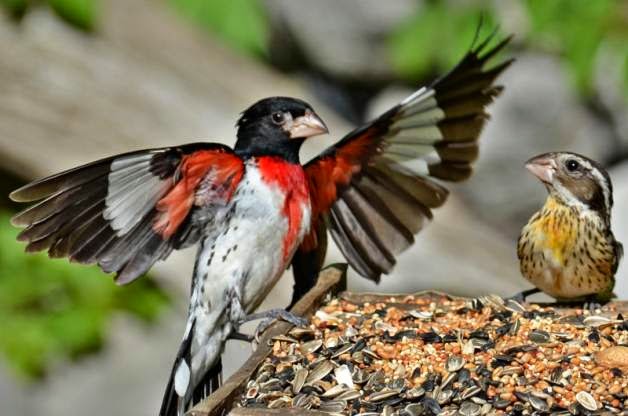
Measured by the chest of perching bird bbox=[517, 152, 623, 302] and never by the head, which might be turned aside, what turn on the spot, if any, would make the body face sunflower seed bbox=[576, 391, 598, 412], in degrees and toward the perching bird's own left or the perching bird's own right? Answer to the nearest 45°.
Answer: approximately 45° to the perching bird's own left

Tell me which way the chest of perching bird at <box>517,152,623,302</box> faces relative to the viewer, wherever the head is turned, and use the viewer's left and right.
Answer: facing the viewer and to the left of the viewer

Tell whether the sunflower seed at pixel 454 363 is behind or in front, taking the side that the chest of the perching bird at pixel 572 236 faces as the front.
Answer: in front

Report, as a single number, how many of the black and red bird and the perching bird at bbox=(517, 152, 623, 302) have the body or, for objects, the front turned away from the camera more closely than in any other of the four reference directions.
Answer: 0

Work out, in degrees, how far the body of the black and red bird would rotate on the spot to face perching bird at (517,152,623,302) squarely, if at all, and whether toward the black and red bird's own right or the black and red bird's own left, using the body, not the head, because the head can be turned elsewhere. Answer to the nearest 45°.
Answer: approximately 45° to the black and red bird's own left

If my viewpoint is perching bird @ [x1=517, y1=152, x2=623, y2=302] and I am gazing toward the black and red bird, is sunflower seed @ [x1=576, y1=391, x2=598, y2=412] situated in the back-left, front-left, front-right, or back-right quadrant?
front-left

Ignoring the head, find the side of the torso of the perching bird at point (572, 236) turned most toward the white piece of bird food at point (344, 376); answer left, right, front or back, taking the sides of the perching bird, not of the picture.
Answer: front

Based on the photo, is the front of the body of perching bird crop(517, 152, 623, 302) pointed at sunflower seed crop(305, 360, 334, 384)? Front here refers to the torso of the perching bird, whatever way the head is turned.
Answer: yes
